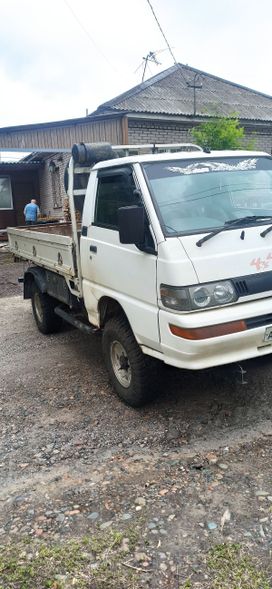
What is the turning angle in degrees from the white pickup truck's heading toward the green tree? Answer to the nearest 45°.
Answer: approximately 135° to its left

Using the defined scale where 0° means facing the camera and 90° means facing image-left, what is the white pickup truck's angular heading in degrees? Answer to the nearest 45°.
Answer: approximately 315°

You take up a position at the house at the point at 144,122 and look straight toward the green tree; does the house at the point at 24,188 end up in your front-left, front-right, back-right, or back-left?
back-right

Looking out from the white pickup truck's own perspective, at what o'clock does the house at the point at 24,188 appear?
The house is roughly at 7 o'clock from the white pickup truck.

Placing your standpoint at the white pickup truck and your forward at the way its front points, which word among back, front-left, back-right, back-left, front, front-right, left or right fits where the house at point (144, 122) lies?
back-left
